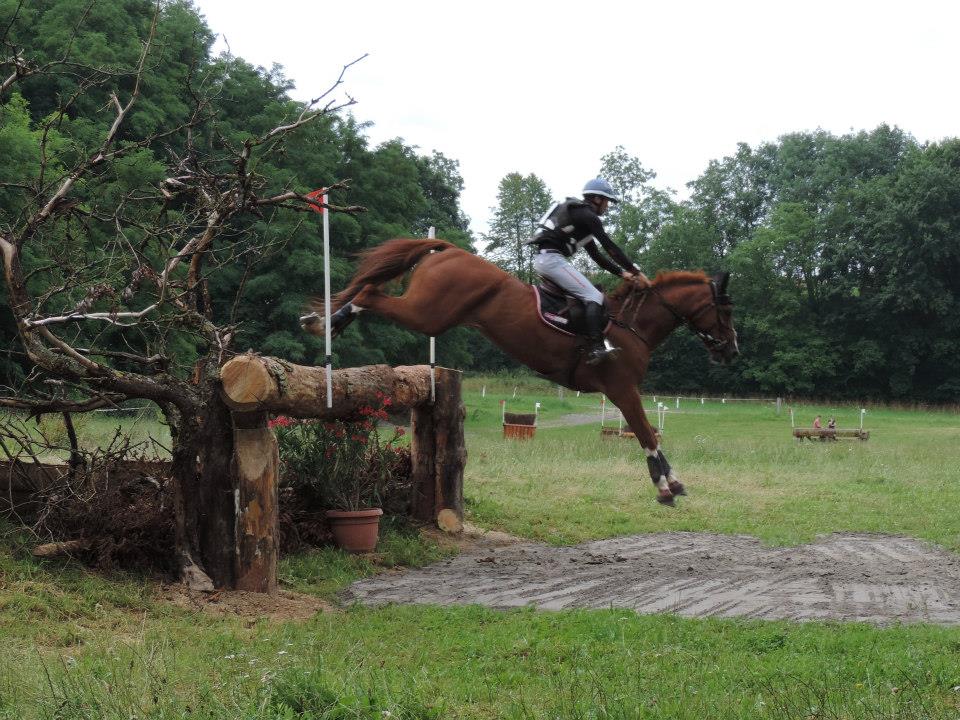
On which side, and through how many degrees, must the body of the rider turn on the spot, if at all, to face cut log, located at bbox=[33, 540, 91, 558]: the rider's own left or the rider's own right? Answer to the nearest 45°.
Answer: approximately 180°

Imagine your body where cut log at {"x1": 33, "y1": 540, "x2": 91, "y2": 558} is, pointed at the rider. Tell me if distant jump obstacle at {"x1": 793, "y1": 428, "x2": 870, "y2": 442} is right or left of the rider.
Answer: left

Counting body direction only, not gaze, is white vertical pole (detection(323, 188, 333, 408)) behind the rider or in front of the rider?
behind

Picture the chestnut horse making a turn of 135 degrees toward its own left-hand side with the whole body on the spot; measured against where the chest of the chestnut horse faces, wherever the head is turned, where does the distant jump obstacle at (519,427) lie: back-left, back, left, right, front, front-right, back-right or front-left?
front-right

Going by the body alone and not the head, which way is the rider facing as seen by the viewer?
to the viewer's right

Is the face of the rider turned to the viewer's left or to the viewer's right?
to the viewer's right

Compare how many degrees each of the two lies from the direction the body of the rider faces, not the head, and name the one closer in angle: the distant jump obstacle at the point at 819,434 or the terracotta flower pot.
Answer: the distant jump obstacle

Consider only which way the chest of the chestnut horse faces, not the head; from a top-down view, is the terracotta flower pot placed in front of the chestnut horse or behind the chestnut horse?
behind

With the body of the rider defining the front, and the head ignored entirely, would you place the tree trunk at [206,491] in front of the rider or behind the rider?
behind

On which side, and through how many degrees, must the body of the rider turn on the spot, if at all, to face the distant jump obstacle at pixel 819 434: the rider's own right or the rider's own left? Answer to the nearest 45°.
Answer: approximately 90° to the rider's own left

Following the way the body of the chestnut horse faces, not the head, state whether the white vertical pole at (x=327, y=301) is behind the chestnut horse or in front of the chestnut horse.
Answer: behind

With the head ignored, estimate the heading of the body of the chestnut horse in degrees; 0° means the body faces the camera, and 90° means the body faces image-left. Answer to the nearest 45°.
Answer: approximately 270°
